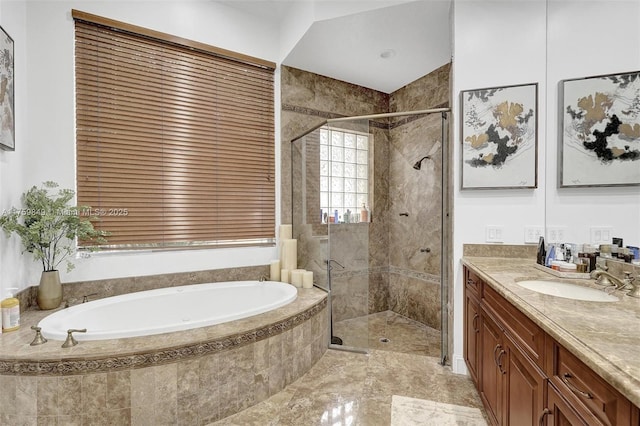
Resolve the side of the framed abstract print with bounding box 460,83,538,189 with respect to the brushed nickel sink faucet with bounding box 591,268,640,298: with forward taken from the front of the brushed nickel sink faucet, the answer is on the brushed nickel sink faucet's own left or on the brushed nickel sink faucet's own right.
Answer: on the brushed nickel sink faucet's own right

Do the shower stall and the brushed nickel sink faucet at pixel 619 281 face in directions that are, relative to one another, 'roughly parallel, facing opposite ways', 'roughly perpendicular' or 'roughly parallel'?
roughly perpendicular

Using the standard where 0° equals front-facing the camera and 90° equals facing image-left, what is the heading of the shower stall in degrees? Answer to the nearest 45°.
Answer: approximately 0°

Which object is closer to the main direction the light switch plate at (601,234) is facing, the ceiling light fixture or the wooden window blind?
the wooden window blind

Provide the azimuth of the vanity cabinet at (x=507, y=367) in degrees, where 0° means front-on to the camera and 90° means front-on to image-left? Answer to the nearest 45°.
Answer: approximately 45°

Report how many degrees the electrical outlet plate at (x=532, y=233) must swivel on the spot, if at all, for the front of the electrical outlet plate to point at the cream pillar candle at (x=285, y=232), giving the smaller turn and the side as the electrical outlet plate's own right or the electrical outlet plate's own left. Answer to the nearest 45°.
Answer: approximately 90° to the electrical outlet plate's own right

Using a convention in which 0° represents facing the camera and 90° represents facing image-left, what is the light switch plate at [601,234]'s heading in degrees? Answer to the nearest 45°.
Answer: approximately 0°

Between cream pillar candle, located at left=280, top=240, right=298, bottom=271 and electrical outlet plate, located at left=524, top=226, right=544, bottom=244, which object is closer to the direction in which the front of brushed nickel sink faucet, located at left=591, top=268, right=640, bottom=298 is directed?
the cream pillar candle

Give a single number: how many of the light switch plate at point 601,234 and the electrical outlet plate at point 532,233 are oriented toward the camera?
2

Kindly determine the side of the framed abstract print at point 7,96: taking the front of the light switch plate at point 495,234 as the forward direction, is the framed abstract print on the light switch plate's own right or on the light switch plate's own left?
on the light switch plate's own right

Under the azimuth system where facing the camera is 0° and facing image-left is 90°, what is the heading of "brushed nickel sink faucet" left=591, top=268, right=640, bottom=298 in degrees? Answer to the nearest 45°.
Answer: approximately 45°
